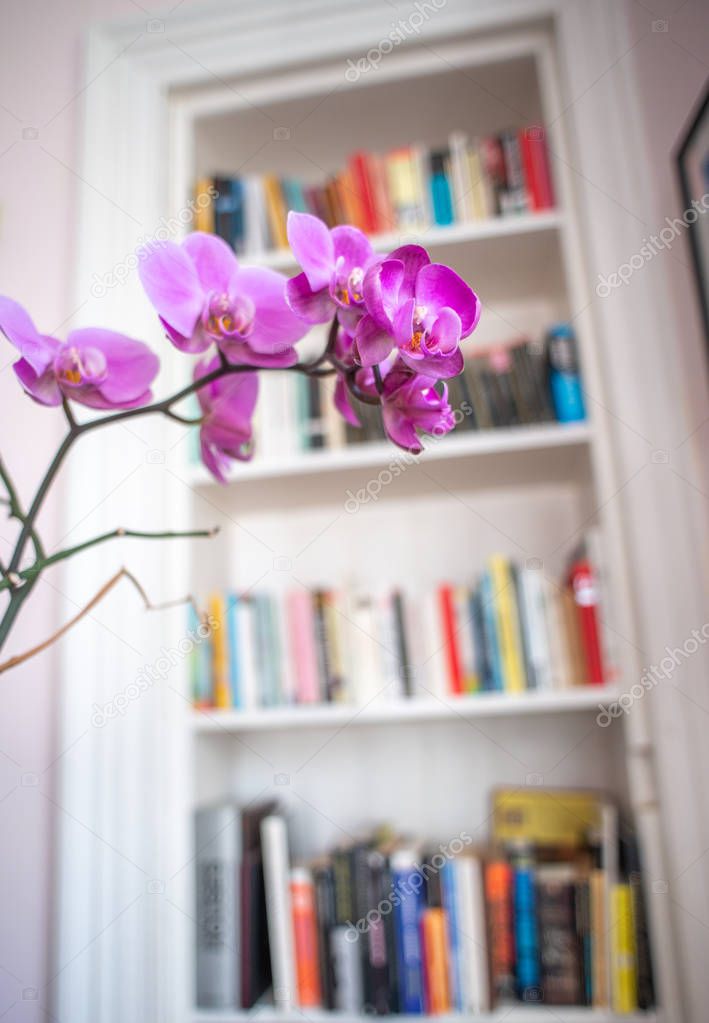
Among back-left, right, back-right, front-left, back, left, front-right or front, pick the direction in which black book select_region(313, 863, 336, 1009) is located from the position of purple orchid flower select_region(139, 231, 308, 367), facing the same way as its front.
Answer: back

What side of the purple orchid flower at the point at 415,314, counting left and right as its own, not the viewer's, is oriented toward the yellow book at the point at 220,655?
back

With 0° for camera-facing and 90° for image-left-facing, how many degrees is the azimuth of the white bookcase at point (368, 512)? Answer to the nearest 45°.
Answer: approximately 0°

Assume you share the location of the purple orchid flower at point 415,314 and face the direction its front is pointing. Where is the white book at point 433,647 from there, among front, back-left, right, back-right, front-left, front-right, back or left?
back

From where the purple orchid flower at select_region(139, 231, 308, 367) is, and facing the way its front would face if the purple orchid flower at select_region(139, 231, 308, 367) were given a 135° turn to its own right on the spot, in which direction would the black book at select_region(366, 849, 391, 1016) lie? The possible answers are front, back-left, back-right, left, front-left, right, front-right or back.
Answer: front-right

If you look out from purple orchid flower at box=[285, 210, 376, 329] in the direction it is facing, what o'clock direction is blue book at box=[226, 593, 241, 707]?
The blue book is roughly at 7 o'clock from the purple orchid flower.
